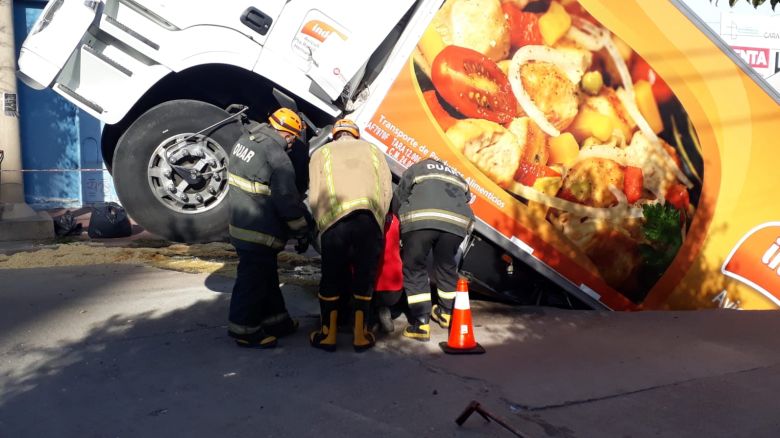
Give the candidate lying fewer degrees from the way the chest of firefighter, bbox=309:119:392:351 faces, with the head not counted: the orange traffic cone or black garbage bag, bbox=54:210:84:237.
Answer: the black garbage bag

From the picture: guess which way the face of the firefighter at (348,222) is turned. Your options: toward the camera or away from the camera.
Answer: away from the camera

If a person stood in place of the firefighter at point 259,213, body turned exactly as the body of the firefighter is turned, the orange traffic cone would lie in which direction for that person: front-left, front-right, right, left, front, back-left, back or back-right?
front-right

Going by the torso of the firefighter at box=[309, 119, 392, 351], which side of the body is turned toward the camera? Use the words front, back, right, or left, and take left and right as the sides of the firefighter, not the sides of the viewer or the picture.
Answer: back

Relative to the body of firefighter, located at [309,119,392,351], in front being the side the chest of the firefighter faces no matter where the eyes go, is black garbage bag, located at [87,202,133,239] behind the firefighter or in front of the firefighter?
in front

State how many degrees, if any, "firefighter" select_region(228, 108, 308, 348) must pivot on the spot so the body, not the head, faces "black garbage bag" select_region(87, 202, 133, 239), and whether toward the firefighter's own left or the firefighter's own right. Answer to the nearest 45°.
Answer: approximately 90° to the firefighter's own left

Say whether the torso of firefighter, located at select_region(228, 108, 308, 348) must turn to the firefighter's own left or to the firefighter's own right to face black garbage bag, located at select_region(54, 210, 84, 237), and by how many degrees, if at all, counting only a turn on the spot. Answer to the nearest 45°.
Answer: approximately 90° to the firefighter's own left

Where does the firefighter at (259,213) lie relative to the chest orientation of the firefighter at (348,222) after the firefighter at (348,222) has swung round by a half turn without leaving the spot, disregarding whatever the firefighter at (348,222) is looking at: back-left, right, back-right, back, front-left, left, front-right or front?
right

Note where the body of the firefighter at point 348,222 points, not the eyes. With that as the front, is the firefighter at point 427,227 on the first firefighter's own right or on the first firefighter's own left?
on the first firefighter's own right

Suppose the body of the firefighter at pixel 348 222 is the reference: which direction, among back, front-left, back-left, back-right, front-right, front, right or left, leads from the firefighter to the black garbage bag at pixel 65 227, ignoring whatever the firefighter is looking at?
front-left

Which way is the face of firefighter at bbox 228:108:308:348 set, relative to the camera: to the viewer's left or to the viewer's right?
to the viewer's right

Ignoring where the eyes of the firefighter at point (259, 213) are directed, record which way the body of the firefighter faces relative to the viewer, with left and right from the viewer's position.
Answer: facing away from the viewer and to the right of the viewer
